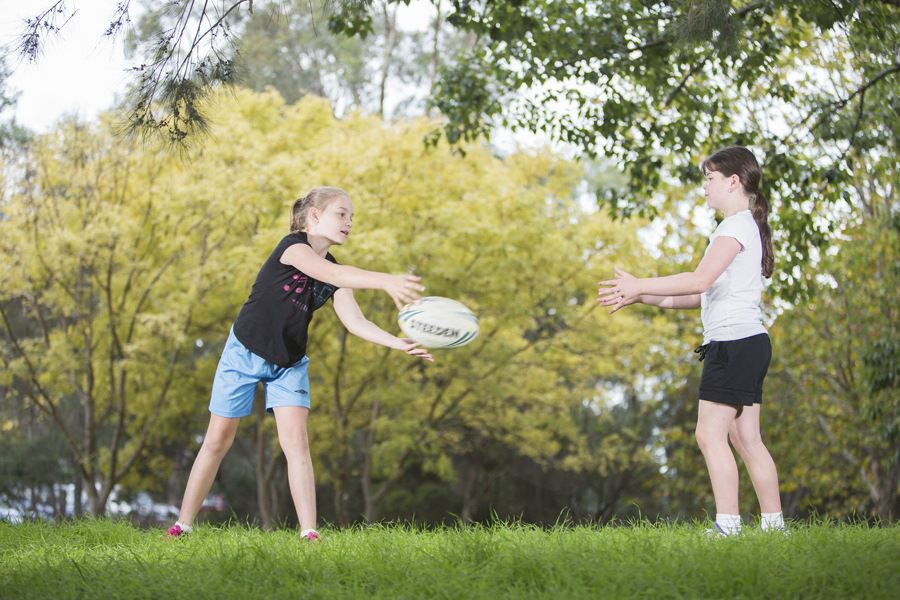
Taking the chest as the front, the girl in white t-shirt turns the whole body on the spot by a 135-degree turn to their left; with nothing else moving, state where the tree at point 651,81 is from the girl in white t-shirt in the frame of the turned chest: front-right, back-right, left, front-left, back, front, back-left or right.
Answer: back-left

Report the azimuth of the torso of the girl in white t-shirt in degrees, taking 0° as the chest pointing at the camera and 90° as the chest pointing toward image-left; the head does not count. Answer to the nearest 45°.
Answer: approximately 90°

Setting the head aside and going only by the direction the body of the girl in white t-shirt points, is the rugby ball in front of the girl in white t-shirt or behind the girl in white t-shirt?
in front

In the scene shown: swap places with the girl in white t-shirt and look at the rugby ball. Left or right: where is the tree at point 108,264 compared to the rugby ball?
right

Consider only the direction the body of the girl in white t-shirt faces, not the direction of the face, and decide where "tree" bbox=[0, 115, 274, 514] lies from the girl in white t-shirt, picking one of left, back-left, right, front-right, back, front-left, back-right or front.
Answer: front-right

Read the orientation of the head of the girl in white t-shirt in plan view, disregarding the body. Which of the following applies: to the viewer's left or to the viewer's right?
to the viewer's left
